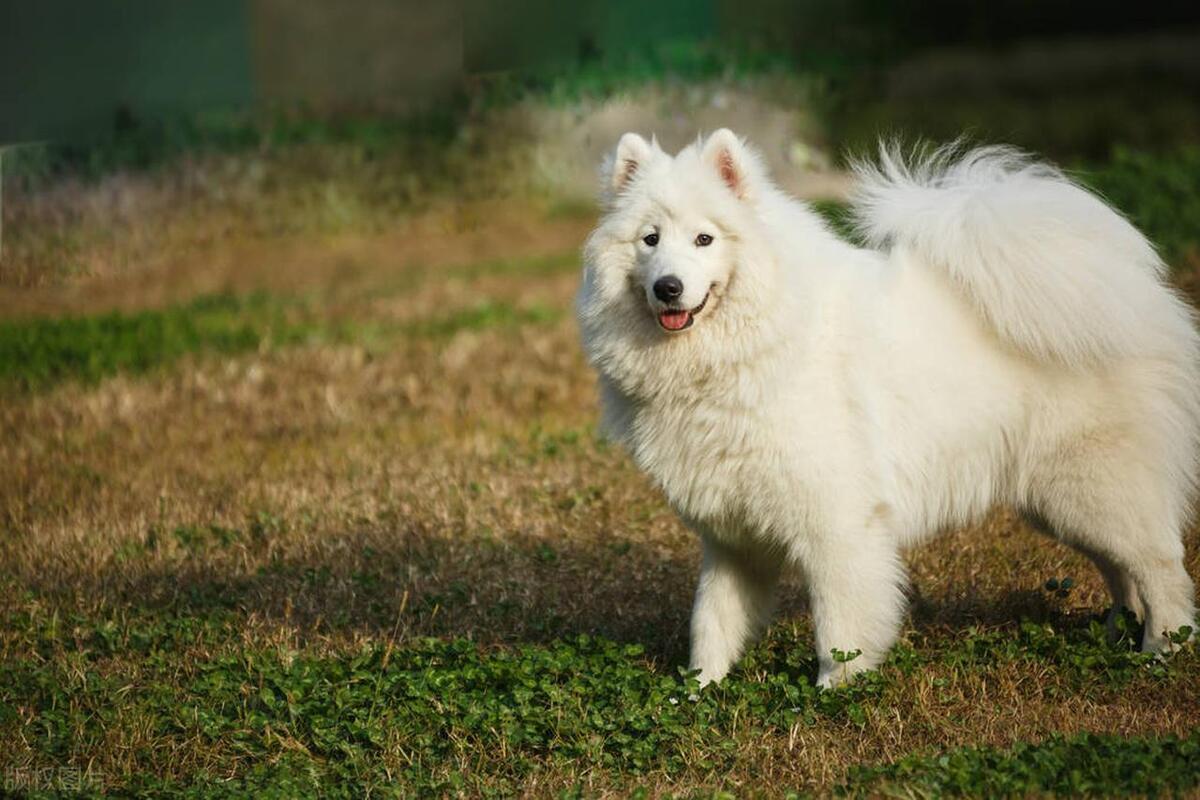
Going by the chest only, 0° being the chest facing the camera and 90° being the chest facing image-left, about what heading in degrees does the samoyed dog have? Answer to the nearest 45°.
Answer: approximately 45°
